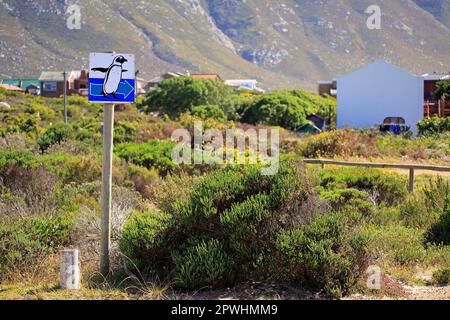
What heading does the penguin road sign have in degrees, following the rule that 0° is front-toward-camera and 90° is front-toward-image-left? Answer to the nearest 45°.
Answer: approximately 0°

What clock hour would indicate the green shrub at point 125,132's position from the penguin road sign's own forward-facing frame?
The green shrub is roughly at 6 o'clock from the penguin road sign.

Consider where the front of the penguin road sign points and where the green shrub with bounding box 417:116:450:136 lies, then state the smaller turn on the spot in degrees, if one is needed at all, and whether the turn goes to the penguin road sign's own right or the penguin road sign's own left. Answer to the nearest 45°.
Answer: approximately 135° to the penguin road sign's own left

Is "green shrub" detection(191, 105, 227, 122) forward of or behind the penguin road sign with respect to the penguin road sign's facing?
behind

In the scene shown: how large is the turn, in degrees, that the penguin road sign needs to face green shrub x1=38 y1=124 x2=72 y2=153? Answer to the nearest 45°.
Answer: approximately 180°

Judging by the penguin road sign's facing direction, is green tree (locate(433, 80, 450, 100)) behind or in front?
behind

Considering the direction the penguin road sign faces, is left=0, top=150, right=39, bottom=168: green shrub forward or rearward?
rearward

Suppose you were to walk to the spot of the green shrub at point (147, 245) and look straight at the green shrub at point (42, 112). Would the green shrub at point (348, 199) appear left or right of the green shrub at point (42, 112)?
right

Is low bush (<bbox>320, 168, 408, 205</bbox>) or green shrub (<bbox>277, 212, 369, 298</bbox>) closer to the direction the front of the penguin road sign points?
the green shrub

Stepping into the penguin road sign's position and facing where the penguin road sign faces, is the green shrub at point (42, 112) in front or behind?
behind
